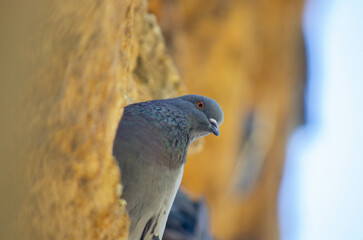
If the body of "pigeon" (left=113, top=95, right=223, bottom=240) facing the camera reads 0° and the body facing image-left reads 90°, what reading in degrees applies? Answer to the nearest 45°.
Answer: approximately 270°
